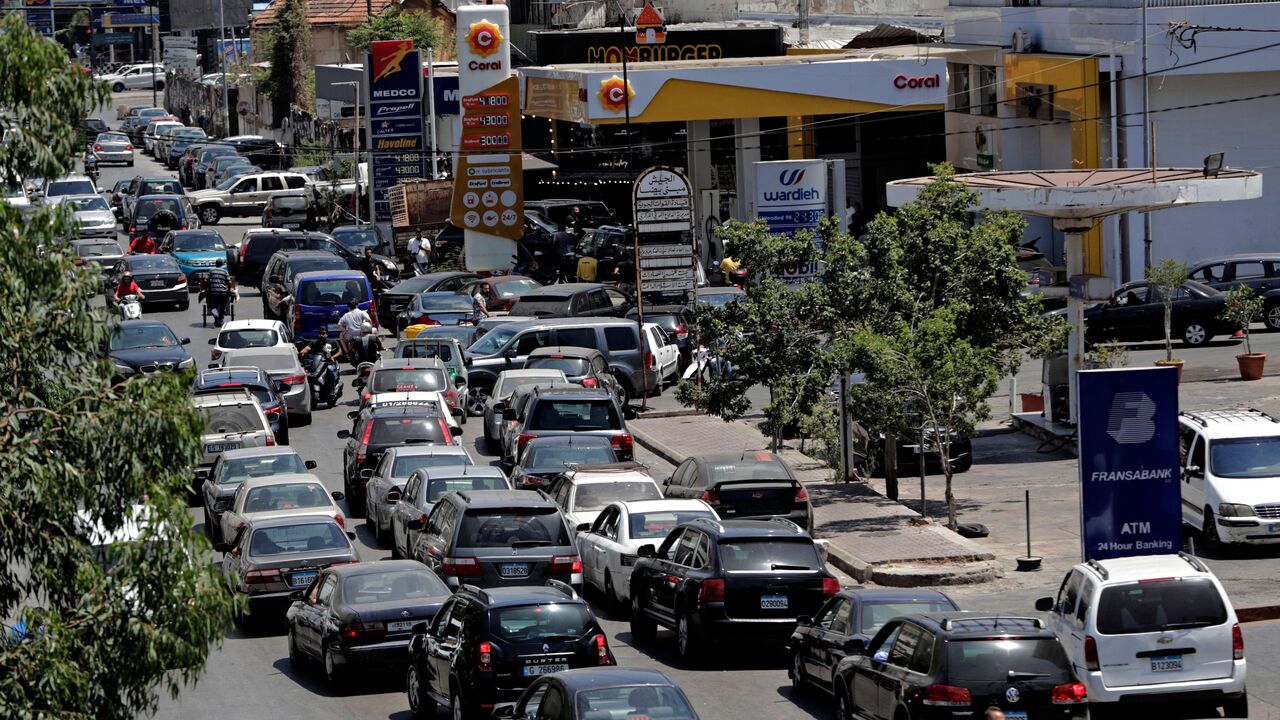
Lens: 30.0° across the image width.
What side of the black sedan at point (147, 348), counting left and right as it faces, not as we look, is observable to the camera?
front

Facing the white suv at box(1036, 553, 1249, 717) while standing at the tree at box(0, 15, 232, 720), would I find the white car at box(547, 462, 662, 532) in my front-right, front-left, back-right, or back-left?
front-left

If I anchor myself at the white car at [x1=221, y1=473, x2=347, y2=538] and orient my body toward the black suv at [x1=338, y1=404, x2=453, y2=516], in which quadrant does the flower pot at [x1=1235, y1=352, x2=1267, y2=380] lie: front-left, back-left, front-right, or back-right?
front-right

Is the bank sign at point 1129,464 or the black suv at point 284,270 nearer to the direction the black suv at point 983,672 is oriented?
the black suv at point 284,270

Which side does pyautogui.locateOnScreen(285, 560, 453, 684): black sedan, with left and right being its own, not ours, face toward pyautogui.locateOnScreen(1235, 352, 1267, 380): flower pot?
right

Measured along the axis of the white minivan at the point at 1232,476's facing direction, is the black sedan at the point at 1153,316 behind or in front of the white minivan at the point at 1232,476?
behind

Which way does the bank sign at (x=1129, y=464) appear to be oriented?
toward the camera

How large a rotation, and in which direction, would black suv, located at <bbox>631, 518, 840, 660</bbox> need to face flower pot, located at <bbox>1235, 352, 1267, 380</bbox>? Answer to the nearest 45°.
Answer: approximately 90° to its right

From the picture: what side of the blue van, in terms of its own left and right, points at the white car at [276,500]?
back

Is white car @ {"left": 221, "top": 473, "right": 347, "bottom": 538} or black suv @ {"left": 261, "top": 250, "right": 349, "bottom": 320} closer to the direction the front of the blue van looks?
the black suv

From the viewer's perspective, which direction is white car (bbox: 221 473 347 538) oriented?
away from the camera

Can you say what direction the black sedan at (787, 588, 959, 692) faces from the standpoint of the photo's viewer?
facing away from the viewer and to the left of the viewer

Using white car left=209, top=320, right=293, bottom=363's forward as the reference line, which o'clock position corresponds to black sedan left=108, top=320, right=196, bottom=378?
The black sedan is roughly at 9 o'clock from the white car.

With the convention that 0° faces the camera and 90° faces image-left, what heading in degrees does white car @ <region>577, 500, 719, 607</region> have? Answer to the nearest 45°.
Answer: approximately 135°

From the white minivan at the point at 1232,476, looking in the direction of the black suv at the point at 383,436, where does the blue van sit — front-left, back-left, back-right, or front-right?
front-right

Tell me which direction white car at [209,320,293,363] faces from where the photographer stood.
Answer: facing away from the viewer

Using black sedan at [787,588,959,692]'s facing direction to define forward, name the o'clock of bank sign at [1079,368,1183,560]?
The bank sign is roughly at 3 o'clock from the black sedan.

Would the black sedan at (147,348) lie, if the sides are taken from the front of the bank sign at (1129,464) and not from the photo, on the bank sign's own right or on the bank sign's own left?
on the bank sign's own right

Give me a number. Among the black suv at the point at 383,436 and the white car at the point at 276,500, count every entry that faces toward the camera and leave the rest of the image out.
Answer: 0
